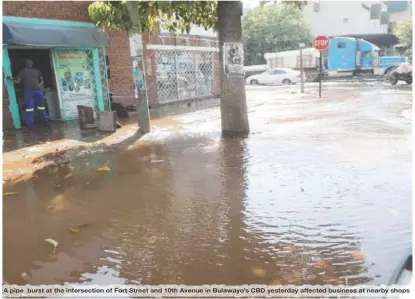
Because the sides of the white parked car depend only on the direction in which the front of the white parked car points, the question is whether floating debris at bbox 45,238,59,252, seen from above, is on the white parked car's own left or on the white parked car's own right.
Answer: on the white parked car's own left

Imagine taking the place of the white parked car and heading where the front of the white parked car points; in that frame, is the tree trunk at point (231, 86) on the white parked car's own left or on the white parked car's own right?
on the white parked car's own left

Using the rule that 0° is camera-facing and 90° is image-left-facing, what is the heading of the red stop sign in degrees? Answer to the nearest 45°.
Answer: approximately 0°

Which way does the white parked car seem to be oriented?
to the viewer's left

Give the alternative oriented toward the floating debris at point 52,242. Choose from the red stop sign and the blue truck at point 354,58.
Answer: the red stop sign

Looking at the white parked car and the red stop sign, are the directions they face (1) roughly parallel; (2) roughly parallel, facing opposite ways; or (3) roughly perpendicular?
roughly perpendicular

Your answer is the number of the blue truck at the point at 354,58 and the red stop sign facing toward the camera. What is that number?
1

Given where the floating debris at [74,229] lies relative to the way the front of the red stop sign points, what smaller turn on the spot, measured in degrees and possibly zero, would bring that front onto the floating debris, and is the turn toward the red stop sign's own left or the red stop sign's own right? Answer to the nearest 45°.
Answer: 0° — it already faces it
